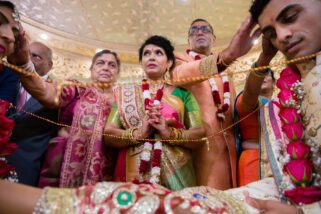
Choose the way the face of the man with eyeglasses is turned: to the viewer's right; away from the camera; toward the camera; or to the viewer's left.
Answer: toward the camera

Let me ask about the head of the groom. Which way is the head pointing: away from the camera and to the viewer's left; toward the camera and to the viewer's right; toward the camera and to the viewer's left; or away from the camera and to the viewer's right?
toward the camera and to the viewer's left

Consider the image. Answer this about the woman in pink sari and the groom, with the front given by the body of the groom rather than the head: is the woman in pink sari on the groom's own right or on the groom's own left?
on the groom's own right

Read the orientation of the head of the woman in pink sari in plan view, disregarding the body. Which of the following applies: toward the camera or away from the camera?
toward the camera

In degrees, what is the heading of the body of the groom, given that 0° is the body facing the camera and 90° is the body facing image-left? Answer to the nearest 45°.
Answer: approximately 45°

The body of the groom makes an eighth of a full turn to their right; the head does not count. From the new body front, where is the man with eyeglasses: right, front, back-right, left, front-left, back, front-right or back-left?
front-right
